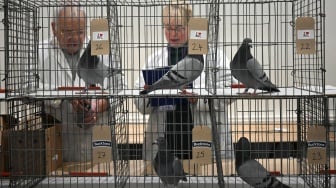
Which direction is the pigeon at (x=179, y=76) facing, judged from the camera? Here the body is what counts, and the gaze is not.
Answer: to the viewer's right

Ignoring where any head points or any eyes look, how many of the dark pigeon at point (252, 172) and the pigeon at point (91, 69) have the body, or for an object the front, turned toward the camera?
0

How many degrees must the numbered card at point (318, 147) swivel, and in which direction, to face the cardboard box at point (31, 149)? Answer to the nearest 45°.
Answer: approximately 90° to its right

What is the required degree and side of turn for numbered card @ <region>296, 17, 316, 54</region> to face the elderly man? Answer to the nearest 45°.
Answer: approximately 90° to its right

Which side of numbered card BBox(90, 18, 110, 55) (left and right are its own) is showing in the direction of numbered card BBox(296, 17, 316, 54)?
left
